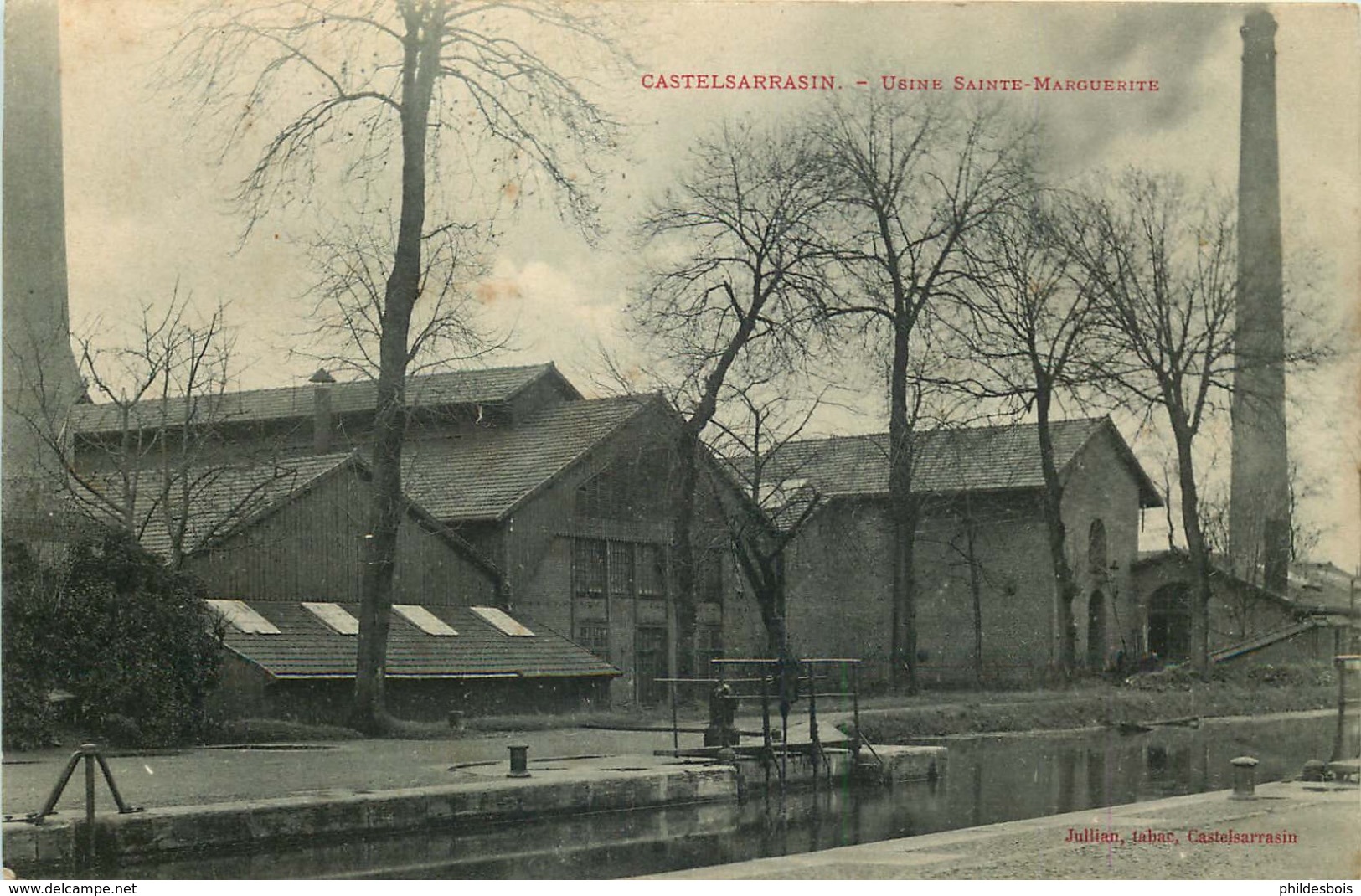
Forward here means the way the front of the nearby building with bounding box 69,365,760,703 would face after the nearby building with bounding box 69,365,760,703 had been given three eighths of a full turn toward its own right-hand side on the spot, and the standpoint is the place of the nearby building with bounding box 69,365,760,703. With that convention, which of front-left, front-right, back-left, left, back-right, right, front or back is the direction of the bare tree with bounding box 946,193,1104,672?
back

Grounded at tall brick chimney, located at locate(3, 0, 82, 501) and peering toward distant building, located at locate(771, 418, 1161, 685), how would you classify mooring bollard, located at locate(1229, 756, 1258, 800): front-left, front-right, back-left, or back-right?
front-right

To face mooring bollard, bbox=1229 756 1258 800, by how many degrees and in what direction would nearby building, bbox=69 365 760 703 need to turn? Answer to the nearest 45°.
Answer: approximately 45° to its right

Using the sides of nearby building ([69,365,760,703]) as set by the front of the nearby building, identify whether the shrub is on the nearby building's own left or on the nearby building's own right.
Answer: on the nearby building's own right

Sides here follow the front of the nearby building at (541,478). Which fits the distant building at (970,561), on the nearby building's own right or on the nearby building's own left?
on the nearby building's own left

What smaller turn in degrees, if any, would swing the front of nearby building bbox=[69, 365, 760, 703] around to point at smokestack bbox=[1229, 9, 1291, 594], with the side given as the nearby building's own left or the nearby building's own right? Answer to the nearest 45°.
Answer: approximately 45° to the nearby building's own left

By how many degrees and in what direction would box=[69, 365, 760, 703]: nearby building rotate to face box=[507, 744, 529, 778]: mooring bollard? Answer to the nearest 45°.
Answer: approximately 45° to its right

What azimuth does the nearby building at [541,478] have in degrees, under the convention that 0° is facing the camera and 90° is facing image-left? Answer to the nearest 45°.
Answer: approximately 315°
